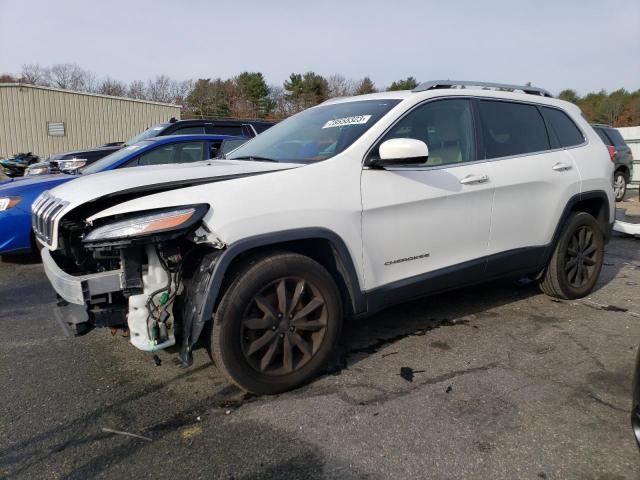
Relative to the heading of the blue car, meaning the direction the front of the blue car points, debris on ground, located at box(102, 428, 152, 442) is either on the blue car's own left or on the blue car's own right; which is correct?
on the blue car's own left

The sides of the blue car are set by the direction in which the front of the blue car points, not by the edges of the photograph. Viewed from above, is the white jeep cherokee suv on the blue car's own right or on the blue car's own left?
on the blue car's own left

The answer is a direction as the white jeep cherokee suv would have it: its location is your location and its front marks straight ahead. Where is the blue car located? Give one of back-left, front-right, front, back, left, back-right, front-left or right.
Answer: right

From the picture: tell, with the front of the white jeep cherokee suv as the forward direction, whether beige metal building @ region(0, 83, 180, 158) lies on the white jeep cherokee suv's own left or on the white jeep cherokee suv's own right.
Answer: on the white jeep cherokee suv's own right

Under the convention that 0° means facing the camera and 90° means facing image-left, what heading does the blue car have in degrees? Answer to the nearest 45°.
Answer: approximately 45°

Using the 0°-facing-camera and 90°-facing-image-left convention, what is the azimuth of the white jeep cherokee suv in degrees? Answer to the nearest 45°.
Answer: approximately 45°

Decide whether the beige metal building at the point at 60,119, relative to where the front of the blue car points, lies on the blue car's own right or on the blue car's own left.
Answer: on the blue car's own right

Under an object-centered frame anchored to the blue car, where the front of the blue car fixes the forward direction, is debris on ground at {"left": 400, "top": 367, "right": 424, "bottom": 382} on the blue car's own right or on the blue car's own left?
on the blue car's own left
